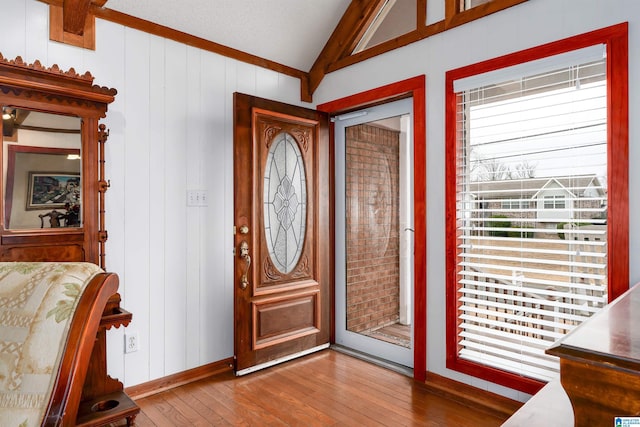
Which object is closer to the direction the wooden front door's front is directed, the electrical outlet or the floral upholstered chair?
the floral upholstered chair

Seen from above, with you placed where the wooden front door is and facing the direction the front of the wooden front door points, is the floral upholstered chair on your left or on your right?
on your right

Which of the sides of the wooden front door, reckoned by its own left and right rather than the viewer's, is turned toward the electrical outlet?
right

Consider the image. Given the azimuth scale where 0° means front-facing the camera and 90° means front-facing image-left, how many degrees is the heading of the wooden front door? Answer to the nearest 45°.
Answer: approximately 315°

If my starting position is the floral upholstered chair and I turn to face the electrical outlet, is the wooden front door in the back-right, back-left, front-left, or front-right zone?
front-right

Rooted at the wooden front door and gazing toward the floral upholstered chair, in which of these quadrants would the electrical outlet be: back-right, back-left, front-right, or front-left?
front-right
